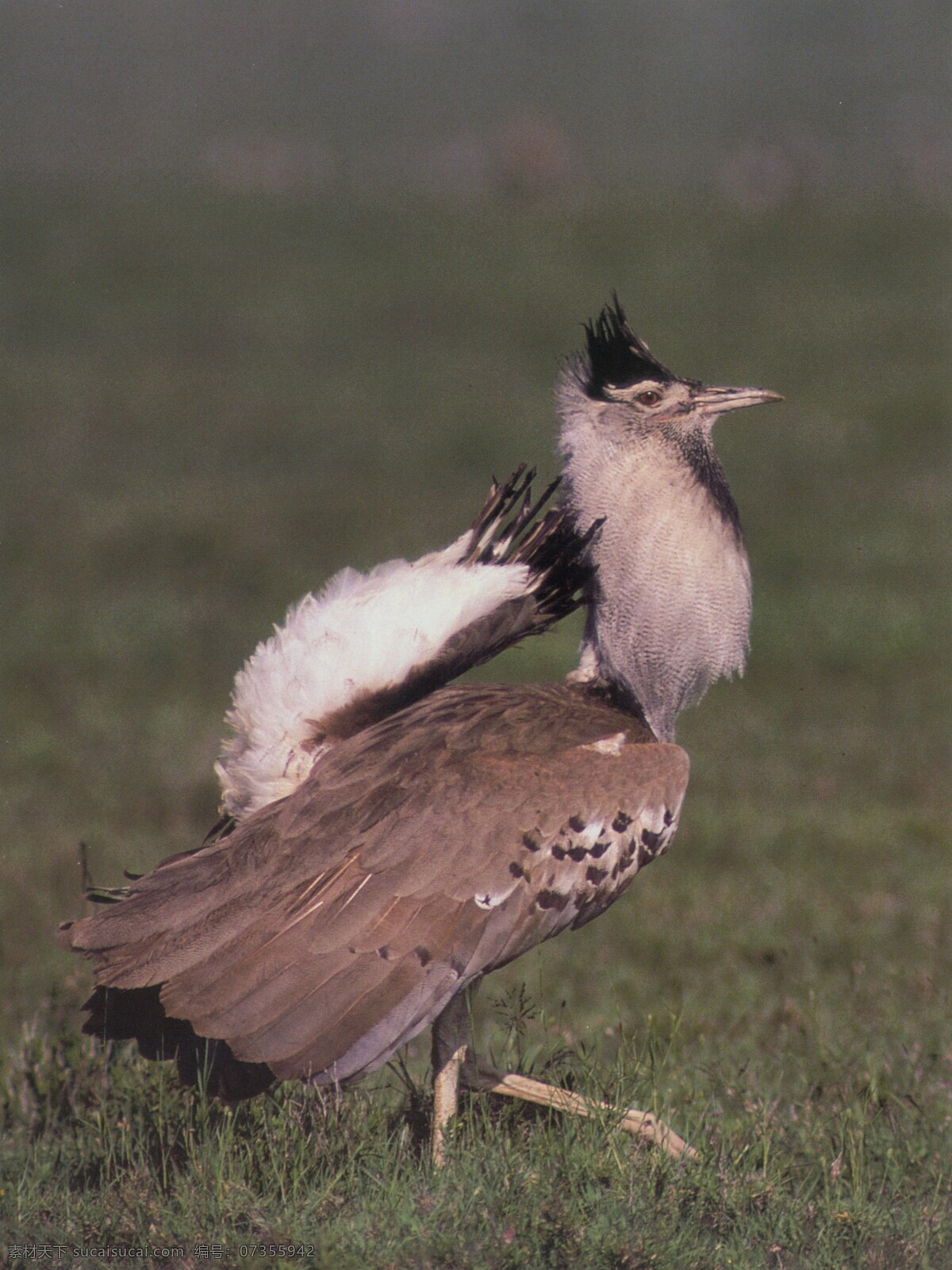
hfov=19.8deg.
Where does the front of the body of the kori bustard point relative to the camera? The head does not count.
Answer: to the viewer's right
